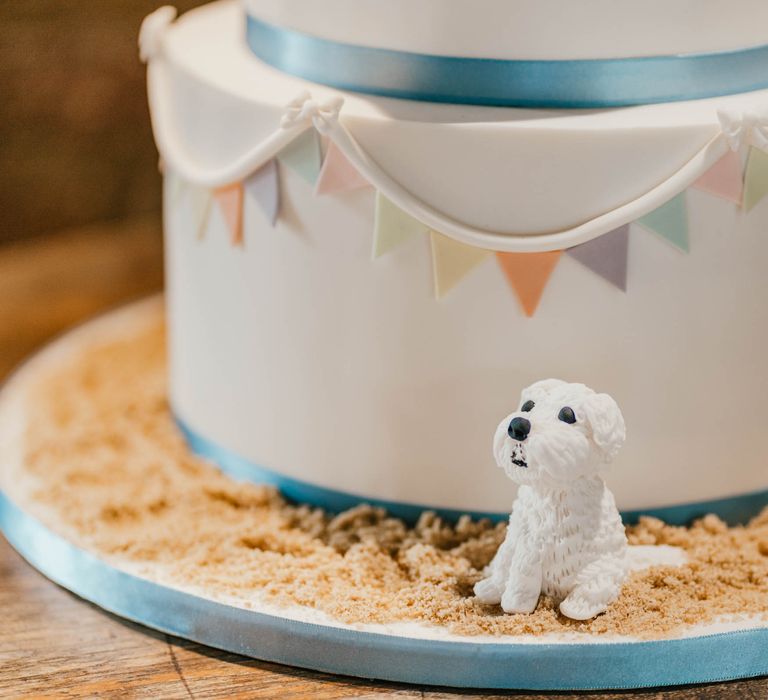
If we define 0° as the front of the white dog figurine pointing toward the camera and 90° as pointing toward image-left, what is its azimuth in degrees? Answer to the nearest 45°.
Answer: approximately 45°
